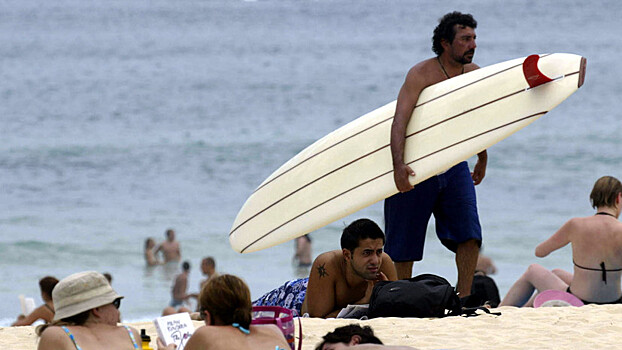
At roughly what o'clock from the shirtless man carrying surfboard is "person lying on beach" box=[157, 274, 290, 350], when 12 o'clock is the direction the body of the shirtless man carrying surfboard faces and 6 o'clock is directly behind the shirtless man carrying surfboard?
The person lying on beach is roughly at 2 o'clock from the shirtless man carrying surfboard.

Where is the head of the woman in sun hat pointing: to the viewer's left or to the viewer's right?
to the viewer's right

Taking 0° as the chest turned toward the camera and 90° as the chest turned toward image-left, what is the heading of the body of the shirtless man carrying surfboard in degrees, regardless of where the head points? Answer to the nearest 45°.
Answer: approximately 315°

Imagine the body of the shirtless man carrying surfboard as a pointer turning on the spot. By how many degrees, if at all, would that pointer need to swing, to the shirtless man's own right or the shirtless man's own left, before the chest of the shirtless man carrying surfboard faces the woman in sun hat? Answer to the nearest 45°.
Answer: approximately 90° to the shirtless man's own right

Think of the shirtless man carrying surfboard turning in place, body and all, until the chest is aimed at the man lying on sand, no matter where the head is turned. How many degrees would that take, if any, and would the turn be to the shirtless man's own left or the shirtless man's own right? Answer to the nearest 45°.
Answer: approximately 90° to the shirtless man's own right

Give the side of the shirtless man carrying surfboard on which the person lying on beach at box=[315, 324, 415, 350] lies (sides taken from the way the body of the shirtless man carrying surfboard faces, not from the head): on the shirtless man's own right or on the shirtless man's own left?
on the shirtless man's own right

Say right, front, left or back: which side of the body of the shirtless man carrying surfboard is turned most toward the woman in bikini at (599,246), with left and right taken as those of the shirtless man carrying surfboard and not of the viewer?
left
